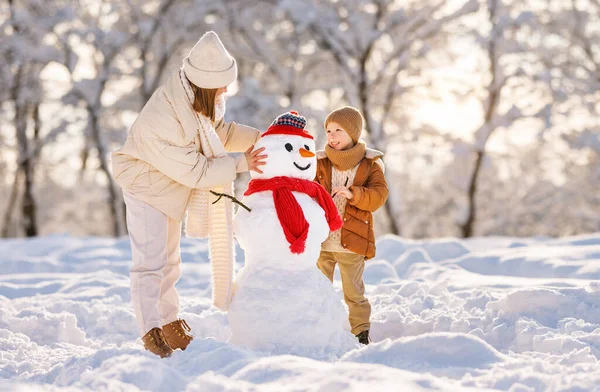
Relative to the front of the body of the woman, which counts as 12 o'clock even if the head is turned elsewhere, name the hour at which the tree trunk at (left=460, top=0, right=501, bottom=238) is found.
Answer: The tree trunk is roughly at 10 o'clock from the woman.

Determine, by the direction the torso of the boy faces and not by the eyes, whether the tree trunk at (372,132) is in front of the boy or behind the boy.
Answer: behind

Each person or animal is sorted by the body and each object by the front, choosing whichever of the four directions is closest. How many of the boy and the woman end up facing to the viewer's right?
1

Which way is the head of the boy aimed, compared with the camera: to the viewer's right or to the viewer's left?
to the viewer's left

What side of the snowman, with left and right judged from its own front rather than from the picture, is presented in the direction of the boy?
left

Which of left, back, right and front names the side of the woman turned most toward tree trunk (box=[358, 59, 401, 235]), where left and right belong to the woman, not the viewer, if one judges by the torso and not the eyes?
left

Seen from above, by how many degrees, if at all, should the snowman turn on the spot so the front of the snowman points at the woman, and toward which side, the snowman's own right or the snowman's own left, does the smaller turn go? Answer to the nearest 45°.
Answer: approximately 135° to the snowman's own right

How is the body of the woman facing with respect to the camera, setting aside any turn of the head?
to the viewer's right

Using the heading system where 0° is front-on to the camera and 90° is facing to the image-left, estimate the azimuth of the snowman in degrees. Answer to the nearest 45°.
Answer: approximately 315°

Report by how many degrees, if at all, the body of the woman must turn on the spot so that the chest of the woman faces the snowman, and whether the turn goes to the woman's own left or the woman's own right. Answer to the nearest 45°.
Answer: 0° — they already face it

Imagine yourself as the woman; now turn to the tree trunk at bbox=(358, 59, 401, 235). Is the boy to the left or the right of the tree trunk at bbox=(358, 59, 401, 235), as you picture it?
right

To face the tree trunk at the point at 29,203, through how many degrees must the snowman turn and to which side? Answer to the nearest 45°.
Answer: approximately 180°
